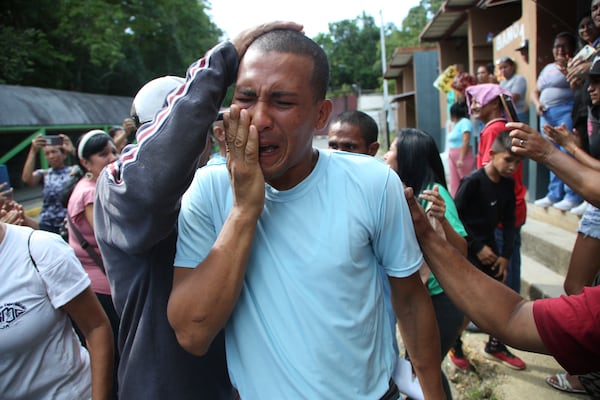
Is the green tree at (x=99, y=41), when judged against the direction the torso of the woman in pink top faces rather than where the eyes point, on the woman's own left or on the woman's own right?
on the woman's own left

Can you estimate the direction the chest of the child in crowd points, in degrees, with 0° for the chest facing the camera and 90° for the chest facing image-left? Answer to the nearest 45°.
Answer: approximately 315°

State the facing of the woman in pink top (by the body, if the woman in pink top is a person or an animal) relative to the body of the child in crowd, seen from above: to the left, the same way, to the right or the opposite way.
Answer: to the left

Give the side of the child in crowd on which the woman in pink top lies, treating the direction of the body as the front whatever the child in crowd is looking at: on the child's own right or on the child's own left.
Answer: on the child's own right

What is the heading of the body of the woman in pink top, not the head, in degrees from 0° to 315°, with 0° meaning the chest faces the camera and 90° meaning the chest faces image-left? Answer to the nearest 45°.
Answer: approximately 270°

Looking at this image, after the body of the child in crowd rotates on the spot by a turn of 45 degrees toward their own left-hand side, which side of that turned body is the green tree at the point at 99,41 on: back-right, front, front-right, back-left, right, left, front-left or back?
back-left
